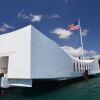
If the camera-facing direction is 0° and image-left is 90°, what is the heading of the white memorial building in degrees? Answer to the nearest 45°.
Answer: approximately 45°
